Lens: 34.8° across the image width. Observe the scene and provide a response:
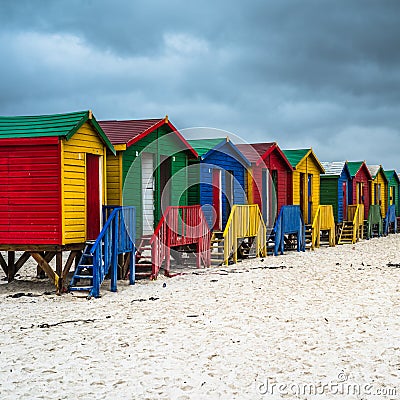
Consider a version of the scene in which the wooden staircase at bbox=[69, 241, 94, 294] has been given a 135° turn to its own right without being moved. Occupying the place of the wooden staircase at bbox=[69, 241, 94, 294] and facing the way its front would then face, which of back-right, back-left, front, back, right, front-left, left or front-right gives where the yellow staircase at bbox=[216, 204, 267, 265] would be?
front-right

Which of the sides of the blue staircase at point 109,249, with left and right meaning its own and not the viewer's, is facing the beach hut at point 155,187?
back

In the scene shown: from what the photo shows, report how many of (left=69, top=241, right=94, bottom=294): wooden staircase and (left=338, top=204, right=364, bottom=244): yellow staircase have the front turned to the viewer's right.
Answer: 0

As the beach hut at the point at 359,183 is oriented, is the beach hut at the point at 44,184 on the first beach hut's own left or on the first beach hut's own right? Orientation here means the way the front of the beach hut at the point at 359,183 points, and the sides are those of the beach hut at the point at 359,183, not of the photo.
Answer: on the first beach hut's own right

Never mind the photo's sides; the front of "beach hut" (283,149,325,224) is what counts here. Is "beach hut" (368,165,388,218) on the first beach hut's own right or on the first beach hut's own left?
on the first beach hut's own left

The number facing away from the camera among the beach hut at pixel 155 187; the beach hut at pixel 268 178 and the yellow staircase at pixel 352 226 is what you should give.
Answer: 0

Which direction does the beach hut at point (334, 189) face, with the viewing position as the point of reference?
facing the viewer and to the right of the viewer

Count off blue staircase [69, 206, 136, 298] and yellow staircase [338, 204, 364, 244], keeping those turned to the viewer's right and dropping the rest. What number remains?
0

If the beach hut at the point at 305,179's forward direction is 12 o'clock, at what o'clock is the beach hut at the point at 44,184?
the beach hut at the point at 44,184 is roughly at 2 o'clock from the beach hut at the point at 305,179.

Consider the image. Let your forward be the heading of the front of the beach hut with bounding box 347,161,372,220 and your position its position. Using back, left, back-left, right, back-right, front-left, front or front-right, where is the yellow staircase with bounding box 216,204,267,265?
front-right

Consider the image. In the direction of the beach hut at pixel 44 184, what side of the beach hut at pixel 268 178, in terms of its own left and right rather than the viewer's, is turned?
right

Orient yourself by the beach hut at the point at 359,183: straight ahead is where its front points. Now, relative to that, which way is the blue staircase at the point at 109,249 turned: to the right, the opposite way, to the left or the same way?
to the right

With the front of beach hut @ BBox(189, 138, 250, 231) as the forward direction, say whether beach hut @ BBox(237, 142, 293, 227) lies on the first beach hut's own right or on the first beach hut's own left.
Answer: on the first beach hut's own left

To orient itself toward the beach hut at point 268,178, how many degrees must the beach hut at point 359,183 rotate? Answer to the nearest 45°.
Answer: approximately 45° to its right

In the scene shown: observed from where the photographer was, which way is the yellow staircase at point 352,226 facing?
facing the viewer and to the left of the viewer

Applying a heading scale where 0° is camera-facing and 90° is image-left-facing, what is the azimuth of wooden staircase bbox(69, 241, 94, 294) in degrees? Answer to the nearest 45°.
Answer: approximately 45°

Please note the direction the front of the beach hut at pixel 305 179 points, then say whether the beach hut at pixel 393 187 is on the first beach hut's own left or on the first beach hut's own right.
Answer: on the first beach hut's own left

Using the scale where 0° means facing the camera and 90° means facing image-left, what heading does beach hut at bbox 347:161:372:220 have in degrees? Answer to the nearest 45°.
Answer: approximately 315°

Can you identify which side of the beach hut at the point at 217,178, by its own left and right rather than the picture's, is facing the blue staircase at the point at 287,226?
left

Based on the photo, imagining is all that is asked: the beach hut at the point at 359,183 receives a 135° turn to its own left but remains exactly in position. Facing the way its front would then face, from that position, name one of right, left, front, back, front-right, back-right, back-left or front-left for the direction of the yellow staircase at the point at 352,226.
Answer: back

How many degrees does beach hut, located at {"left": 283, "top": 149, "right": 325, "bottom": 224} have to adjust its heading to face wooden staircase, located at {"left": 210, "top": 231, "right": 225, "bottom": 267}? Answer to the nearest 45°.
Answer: approximately 45° to its right
